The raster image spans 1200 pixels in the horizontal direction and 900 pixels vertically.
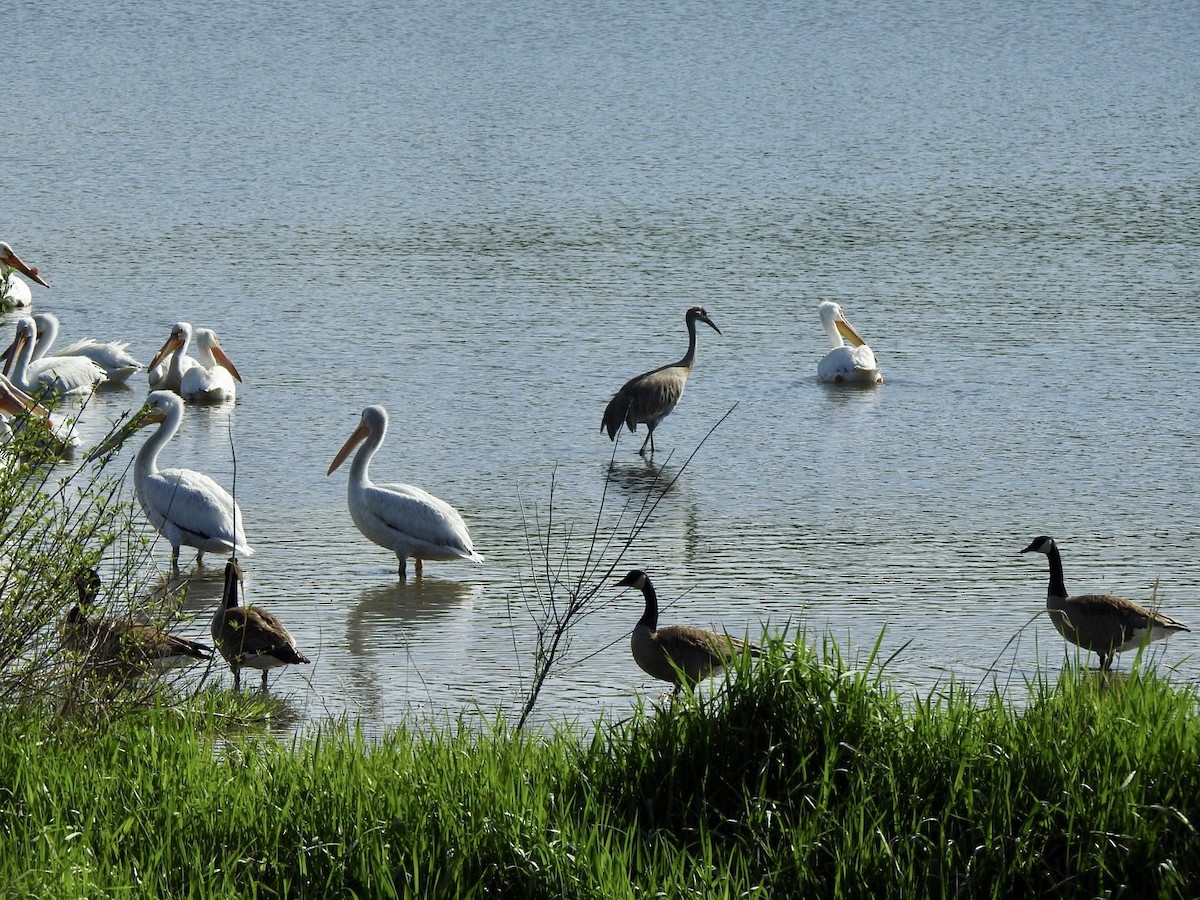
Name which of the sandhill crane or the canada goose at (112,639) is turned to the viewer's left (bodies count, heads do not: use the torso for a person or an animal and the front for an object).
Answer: the canada goose

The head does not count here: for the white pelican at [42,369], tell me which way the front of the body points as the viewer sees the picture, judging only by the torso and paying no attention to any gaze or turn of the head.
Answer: to the viewer's left

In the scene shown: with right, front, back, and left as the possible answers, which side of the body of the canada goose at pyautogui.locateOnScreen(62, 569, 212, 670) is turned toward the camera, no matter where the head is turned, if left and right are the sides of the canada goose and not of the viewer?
left

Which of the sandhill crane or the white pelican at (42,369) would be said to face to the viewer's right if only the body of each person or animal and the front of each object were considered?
the sandhill crane

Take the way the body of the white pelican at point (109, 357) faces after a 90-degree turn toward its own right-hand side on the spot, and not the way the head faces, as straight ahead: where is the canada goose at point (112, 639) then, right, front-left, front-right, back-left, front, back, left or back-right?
back

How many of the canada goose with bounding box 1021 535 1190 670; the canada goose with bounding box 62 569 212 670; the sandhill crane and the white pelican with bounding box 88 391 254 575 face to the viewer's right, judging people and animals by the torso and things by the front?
1

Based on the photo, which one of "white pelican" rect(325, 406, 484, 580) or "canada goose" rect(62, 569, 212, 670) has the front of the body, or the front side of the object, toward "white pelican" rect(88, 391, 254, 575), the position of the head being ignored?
"white pelican" rect(325, 406, 484, 580)

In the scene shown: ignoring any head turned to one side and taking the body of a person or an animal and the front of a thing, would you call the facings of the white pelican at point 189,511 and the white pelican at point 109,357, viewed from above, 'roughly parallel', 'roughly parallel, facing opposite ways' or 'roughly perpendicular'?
roughly parallel

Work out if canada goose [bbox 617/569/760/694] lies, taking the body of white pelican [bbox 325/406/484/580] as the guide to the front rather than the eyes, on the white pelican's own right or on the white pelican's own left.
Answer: on the white pelican's own left

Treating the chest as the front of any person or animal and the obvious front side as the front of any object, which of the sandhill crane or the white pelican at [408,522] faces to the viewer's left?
the white pelican

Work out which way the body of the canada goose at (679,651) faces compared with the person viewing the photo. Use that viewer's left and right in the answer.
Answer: facing to the left of the viewer

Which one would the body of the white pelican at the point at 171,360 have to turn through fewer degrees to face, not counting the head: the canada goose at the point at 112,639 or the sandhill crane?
the canada goose

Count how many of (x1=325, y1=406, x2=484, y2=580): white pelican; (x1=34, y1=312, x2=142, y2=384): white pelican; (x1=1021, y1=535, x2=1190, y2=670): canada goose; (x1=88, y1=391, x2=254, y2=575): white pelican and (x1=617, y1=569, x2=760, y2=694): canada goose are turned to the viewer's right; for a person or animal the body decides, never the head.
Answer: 0

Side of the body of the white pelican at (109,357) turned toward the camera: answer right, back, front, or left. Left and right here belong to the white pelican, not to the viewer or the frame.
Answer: left

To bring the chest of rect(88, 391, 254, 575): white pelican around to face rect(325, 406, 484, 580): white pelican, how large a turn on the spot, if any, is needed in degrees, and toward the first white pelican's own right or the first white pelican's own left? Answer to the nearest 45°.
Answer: approximately 180°

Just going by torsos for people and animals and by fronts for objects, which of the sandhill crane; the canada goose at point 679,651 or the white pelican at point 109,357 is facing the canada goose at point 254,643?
the canada goose at point 679,651

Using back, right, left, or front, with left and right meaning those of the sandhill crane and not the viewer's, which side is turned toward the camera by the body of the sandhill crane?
right

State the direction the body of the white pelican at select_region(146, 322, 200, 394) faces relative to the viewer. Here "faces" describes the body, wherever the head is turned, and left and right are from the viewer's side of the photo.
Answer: facing the viewer and to the left of the viewer

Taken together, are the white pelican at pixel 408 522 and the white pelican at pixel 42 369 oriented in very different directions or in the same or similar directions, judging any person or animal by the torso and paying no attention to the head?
same or similar directions

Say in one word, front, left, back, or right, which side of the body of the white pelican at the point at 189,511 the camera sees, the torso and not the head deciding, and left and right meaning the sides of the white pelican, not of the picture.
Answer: left

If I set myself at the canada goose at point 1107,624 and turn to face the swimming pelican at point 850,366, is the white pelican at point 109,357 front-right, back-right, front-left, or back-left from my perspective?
front-left
